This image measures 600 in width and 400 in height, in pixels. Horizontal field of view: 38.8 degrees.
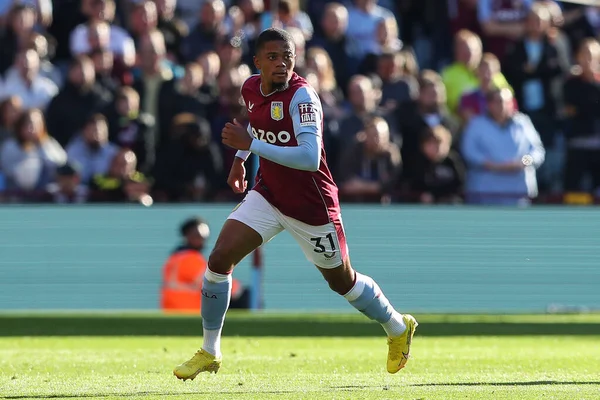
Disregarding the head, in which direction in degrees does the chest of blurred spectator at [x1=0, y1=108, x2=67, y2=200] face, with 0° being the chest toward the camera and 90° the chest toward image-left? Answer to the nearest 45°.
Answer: approximately 0°

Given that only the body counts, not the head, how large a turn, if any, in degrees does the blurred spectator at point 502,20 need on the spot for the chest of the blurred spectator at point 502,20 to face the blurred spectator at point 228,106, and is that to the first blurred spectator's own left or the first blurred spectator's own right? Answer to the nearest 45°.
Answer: approximately 45° to the first blurred spectator's own right

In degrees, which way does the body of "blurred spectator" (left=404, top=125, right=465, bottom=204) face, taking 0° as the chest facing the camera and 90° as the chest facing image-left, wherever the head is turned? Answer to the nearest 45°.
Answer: approximately 0°

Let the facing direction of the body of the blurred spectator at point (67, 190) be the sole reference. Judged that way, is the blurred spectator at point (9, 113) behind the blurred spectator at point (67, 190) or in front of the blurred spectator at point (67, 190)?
behind

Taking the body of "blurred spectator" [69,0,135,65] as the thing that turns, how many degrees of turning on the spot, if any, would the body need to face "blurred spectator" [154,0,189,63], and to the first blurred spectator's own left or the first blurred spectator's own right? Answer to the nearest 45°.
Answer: approximately 90° to the first blurred spectator's own left

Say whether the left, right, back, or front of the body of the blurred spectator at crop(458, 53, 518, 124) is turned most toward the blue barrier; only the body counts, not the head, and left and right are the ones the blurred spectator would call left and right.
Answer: front

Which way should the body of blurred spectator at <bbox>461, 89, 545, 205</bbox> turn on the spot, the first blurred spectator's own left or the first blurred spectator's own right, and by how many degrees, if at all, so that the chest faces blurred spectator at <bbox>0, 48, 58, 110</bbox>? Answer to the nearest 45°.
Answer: approximately 90° to the first blurred spectator's own right

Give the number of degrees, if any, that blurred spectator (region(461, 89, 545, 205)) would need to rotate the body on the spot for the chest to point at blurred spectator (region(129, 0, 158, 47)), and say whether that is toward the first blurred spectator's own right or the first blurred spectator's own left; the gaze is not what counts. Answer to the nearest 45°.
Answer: approximately 90° to the first blurred spectator's own right

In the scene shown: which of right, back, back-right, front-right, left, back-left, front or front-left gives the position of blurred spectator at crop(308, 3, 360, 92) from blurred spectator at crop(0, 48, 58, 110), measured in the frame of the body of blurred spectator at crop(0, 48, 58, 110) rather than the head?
left

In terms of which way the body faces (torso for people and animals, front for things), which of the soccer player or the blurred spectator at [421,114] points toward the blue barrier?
the blurred spectator

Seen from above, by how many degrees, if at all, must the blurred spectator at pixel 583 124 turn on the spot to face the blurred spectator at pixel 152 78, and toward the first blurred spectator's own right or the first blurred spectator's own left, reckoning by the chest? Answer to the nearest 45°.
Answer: approximately 90° to the first blurred spectator's own right
